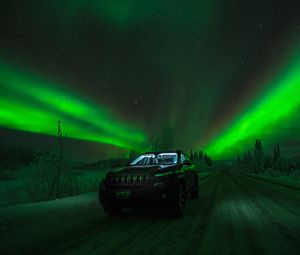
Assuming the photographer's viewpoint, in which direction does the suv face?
facing the viewer and to the left of the viewer
